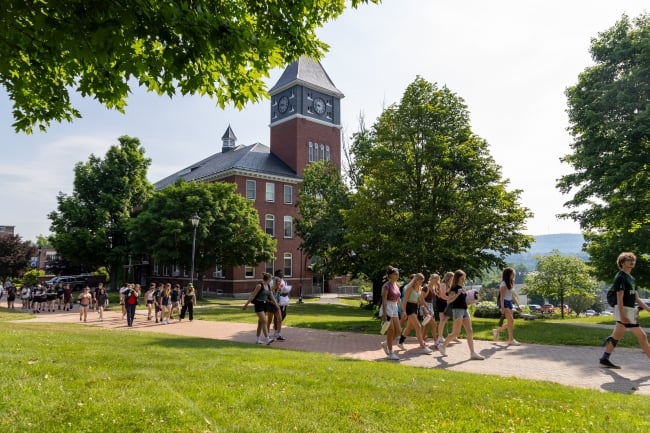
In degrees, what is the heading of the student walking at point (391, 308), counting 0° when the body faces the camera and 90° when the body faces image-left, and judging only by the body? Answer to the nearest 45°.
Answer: approximately 315°

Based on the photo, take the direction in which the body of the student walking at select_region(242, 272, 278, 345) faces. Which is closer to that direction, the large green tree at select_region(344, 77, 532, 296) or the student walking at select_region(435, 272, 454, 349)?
the student walking

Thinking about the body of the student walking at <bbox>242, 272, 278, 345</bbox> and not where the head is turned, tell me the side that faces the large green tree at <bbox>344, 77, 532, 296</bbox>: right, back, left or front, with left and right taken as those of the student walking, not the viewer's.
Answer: left
